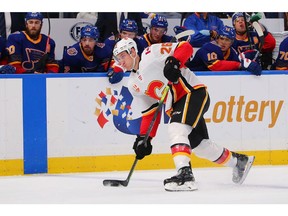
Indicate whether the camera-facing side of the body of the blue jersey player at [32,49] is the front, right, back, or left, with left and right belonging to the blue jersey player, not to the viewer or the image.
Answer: front

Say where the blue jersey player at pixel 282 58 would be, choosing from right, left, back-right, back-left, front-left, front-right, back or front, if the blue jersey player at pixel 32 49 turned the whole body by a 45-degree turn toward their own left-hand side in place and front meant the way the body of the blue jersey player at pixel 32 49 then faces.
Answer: front-left

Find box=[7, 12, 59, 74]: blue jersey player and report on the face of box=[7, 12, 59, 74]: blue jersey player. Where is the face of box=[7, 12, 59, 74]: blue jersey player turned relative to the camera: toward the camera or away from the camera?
toward the camera

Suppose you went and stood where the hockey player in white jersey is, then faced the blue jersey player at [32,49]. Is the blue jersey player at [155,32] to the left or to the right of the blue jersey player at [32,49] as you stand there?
right

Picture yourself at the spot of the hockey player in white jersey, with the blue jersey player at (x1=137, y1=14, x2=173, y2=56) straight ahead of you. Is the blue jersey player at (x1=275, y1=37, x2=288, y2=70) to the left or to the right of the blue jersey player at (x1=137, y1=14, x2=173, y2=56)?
right

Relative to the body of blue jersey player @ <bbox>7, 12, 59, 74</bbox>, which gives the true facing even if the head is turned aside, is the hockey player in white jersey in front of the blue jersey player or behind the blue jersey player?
in front

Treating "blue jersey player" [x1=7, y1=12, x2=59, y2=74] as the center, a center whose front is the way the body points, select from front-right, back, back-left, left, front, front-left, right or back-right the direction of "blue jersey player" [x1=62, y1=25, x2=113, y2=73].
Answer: left

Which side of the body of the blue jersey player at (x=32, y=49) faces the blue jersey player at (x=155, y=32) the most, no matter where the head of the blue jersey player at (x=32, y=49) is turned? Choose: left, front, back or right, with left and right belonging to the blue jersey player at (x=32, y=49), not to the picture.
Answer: left

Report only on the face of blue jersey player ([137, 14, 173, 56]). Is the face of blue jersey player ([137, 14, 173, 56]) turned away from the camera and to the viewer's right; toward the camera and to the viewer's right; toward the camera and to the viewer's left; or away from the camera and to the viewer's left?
toward the camera and to the viewer's left

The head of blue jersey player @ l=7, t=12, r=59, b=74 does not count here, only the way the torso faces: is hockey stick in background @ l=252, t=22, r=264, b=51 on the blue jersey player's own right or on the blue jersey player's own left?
on the blue jersey player's own left

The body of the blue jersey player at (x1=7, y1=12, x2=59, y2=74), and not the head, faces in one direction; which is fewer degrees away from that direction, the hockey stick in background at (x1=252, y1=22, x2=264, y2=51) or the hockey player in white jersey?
the hockey player in white jersey

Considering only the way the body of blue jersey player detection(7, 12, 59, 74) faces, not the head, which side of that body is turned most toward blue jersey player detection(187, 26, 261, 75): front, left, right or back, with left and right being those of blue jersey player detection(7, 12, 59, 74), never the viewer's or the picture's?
left
